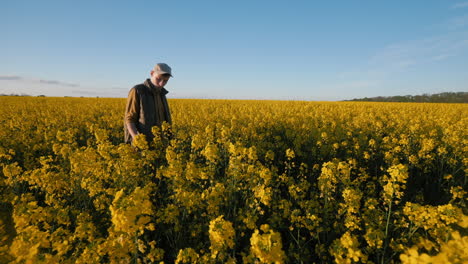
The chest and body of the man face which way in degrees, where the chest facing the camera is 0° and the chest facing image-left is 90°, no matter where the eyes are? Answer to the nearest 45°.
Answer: approximately 315°
